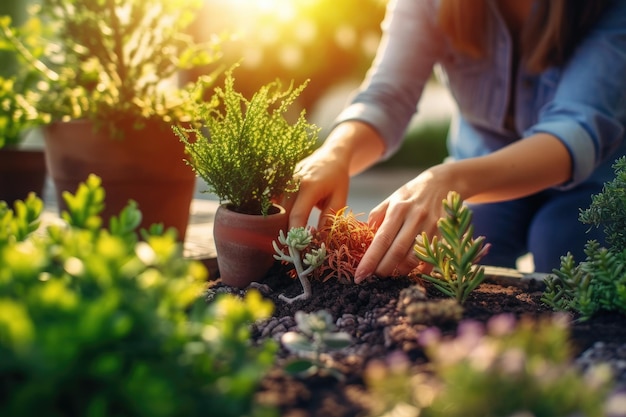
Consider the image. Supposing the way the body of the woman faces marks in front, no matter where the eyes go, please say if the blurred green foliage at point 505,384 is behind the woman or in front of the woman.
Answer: in front

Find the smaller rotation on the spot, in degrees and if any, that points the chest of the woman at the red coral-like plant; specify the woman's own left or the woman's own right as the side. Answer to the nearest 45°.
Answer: approximately 45° to the woman's own left

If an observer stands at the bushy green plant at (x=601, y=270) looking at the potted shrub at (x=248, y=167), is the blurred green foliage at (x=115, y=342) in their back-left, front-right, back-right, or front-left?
front-left

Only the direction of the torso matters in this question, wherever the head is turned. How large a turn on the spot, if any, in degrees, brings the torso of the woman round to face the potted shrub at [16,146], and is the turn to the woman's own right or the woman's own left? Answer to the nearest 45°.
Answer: approximately 45° to the woman's own right

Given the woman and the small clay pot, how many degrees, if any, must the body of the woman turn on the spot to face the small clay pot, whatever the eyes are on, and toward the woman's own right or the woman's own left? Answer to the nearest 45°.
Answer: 0° — they already face it

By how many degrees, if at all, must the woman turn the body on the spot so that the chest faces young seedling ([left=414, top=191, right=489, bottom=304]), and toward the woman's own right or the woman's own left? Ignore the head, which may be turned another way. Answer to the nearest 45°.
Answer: approximately 45° to the woman's own left

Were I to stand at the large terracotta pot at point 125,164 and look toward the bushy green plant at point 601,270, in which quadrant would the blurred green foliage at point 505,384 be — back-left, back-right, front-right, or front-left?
front-right

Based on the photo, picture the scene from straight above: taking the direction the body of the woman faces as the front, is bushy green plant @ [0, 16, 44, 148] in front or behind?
in front

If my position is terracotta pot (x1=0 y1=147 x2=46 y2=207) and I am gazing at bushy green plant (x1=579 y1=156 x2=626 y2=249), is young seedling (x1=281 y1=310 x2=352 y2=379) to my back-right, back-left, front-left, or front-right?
front-right

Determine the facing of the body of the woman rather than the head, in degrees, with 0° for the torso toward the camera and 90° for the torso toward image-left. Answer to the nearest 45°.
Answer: approximately 45°

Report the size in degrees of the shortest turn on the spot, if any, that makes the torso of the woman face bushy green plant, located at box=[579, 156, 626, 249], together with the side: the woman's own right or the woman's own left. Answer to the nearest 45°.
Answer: approximately 45° to the woman's own left

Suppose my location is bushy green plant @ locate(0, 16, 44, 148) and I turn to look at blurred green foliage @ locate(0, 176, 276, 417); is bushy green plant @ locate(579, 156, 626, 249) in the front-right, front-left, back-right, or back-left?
front-left
